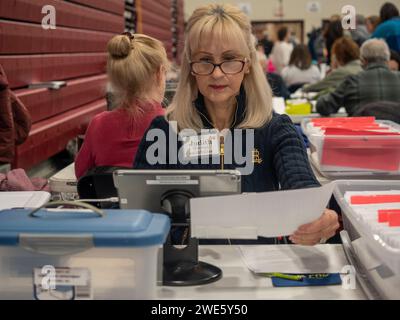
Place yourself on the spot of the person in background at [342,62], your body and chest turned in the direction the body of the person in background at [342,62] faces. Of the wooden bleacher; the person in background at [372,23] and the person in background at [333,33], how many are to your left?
1

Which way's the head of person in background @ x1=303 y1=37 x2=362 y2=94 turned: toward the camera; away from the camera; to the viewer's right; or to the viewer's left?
away from the camera

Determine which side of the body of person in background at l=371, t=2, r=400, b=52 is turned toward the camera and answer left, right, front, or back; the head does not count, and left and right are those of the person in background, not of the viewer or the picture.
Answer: back

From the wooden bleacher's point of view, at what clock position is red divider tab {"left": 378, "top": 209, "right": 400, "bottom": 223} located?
The red divider tab is roughly at 1 o'clock from the wooden bleacher.

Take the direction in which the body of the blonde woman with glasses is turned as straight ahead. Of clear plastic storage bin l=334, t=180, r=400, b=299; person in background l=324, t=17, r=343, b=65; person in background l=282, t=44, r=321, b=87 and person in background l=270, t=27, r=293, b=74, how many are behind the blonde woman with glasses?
3

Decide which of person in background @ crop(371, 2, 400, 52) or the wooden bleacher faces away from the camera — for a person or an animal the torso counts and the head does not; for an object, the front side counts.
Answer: the person in background

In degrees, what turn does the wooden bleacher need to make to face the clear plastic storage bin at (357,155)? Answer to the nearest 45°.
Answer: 0° — it already faces it
